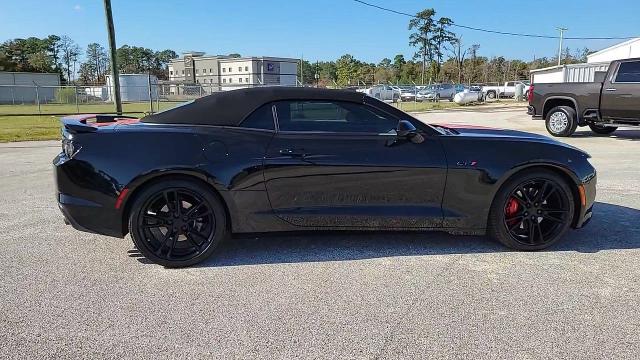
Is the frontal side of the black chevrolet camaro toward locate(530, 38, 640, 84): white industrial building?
no

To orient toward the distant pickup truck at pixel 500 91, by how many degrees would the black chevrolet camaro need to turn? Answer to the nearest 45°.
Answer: approximately 90° to its left

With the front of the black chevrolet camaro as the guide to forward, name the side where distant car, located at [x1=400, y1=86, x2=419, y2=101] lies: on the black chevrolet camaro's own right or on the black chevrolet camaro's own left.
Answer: on the black chevrolet camaro's own left

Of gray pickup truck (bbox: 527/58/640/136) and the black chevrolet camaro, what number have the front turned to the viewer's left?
0

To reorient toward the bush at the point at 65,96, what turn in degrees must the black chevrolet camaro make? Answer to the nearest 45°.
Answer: approximately 135° to its left

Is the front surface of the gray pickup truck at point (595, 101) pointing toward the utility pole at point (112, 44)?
no

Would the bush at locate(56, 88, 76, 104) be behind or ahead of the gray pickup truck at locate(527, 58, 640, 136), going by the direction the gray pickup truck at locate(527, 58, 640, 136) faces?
behind

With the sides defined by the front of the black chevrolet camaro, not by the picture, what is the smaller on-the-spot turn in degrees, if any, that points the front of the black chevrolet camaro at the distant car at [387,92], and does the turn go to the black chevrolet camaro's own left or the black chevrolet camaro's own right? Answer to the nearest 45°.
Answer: approximately 90° to the black chevrolet camaro's own left

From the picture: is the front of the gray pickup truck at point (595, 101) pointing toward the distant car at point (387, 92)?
no

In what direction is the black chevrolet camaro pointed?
to the viewer's right

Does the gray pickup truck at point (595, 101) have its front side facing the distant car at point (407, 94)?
no

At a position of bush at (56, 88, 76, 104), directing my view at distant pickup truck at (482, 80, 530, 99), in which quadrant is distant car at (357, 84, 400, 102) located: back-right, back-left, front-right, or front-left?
front-right

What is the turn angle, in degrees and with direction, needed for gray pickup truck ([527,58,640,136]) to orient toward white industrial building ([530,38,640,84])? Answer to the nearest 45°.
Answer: approximately 135° to its left
